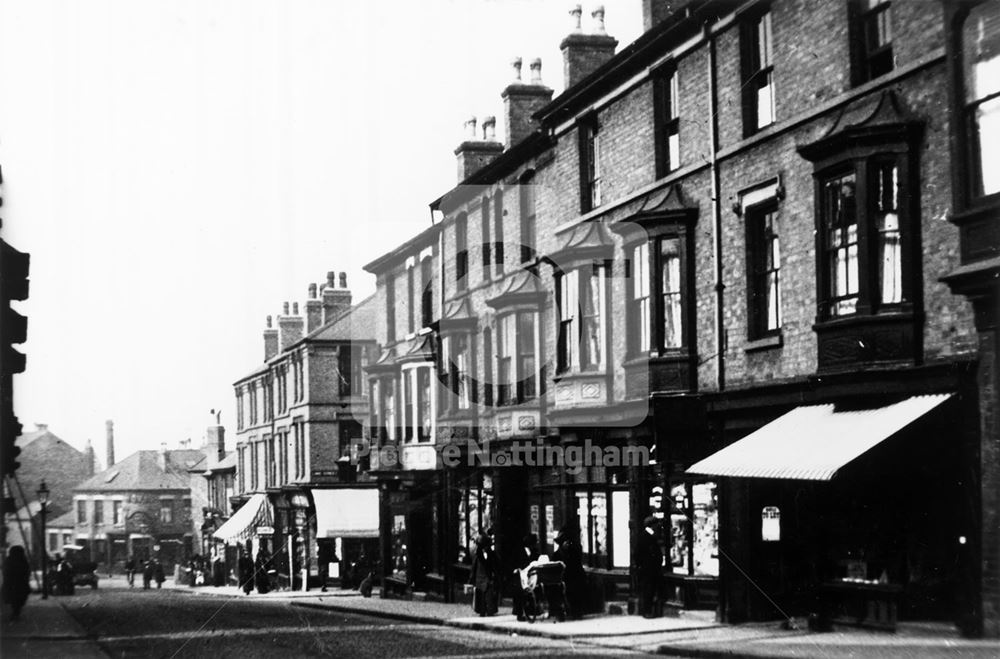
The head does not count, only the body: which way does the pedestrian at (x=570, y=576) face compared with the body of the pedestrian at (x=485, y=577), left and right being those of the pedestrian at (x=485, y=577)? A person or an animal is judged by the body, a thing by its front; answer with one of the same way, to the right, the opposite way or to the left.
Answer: to the right

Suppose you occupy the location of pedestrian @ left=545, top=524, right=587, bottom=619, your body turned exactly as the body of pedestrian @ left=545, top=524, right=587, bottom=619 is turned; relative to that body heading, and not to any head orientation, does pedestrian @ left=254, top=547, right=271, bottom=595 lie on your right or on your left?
on your right

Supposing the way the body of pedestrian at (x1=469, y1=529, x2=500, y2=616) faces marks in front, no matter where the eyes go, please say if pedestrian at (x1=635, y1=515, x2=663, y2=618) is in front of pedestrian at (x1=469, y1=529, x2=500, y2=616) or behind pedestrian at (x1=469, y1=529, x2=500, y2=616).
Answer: in front

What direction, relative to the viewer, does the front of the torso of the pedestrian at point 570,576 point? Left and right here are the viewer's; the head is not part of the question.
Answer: facing to the left of the viewer

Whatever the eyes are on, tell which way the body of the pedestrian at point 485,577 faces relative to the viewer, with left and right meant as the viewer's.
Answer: facing the viewer

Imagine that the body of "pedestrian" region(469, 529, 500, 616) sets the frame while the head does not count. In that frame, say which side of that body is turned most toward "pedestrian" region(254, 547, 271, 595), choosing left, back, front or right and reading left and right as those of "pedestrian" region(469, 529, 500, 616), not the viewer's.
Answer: back

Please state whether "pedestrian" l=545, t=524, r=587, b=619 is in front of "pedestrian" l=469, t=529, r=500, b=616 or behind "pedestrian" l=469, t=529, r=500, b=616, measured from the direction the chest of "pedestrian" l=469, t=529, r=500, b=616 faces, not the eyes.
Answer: in front

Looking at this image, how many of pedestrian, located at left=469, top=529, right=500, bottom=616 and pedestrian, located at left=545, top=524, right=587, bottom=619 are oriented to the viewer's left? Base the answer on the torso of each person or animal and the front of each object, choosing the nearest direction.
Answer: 1
